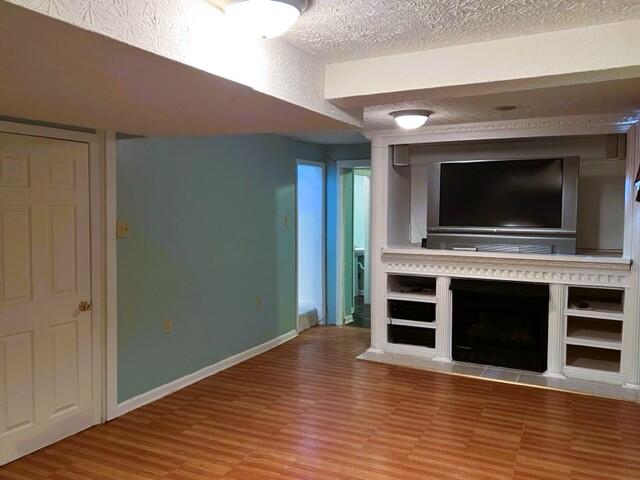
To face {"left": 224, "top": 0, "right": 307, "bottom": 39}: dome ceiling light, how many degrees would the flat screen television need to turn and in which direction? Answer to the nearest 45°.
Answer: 0° — it already faces it

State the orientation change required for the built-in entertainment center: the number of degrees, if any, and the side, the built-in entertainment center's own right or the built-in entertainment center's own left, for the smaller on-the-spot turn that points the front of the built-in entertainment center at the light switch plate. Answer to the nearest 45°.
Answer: approximately 45° to the built-in entertainment center's own right

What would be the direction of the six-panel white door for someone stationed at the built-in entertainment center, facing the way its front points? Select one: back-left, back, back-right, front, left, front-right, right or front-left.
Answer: front-right

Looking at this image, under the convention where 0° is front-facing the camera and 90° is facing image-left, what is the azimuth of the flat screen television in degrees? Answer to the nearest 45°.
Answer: approximately 0°

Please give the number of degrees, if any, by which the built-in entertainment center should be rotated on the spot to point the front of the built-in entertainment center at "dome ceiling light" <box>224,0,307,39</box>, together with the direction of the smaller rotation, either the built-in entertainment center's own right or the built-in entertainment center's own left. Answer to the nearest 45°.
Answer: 0° — it already faces it

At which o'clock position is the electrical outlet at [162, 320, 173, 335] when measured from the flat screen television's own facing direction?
The electrical outlet is roughly at 2 o'clock from the flat screen television.

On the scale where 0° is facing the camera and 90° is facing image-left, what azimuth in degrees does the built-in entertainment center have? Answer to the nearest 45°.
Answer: approximately 0°

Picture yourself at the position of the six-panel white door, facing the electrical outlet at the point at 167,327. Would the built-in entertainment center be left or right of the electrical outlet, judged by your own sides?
right

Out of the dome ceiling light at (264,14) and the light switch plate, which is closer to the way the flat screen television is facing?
the dome ceiling light

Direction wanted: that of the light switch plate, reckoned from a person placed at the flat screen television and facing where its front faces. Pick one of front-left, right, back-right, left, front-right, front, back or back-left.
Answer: front-right
